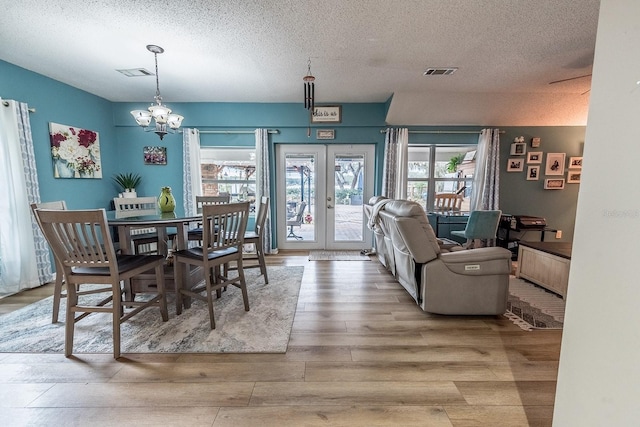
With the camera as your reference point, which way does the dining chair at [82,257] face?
facing away from the viewer and to the right of the viewer

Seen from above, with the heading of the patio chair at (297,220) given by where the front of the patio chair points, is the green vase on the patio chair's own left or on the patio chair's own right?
on the patio chair's own left

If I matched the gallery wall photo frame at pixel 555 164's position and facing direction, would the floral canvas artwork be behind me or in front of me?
in front

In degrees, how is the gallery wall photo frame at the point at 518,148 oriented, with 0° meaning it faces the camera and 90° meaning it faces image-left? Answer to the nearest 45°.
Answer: approximately 0°

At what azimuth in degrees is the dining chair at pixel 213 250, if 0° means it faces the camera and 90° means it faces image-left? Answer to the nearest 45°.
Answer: approximately 135°

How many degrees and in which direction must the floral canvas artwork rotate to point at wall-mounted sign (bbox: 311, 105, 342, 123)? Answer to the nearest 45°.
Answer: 0° — it already faces it

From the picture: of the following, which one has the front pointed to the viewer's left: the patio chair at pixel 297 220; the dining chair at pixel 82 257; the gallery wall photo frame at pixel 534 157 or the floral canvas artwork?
the patio chair at pixel 297 220

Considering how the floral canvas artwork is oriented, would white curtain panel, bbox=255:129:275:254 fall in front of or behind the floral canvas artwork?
in front

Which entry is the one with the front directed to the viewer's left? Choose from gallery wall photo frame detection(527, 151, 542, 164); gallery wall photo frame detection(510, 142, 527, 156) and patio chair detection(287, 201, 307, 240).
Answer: the patio chair

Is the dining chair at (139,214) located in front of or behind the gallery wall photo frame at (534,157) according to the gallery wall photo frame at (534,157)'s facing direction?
in front

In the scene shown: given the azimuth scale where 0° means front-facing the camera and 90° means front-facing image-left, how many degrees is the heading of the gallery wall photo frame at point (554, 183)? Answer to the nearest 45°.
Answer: approximately 0°
